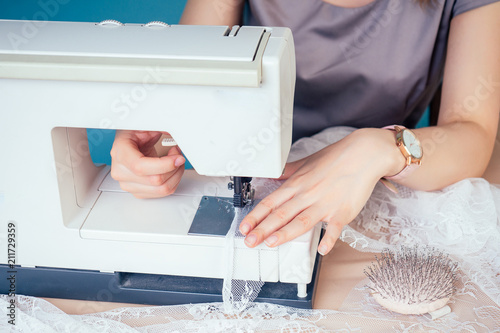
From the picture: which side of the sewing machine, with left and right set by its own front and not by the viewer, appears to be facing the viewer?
back
